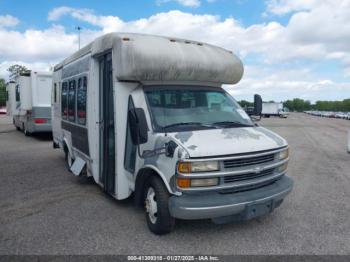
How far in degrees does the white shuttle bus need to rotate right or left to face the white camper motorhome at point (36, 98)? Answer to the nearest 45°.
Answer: approximately 180°

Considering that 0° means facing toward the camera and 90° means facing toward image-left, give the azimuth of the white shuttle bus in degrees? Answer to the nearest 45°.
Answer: approximately 315°
